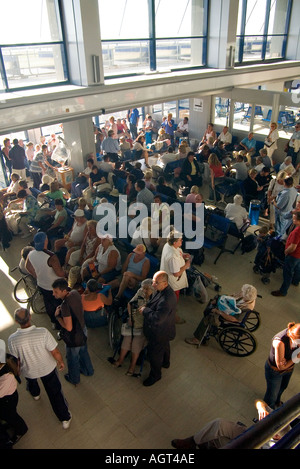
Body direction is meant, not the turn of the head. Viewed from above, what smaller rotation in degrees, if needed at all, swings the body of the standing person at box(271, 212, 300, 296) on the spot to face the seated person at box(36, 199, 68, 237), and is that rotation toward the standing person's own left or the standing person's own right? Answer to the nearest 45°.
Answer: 0° — they already face them

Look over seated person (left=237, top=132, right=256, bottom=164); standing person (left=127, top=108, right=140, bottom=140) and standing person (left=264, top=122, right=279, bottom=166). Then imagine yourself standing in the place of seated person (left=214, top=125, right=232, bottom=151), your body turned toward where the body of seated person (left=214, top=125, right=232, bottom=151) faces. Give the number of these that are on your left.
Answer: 2

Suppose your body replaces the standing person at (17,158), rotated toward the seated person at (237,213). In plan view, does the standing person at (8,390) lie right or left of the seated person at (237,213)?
right

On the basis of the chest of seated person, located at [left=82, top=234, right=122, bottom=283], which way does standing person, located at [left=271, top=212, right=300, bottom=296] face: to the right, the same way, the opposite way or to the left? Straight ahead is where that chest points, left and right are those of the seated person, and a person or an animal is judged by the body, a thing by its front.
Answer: to the right

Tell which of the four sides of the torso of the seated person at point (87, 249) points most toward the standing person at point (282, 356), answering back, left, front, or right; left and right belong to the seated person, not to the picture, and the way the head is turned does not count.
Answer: left

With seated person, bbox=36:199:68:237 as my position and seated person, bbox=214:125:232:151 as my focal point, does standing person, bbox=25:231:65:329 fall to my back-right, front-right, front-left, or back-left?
back-right

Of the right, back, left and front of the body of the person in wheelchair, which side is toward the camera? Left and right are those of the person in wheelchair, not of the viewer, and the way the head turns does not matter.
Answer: left
